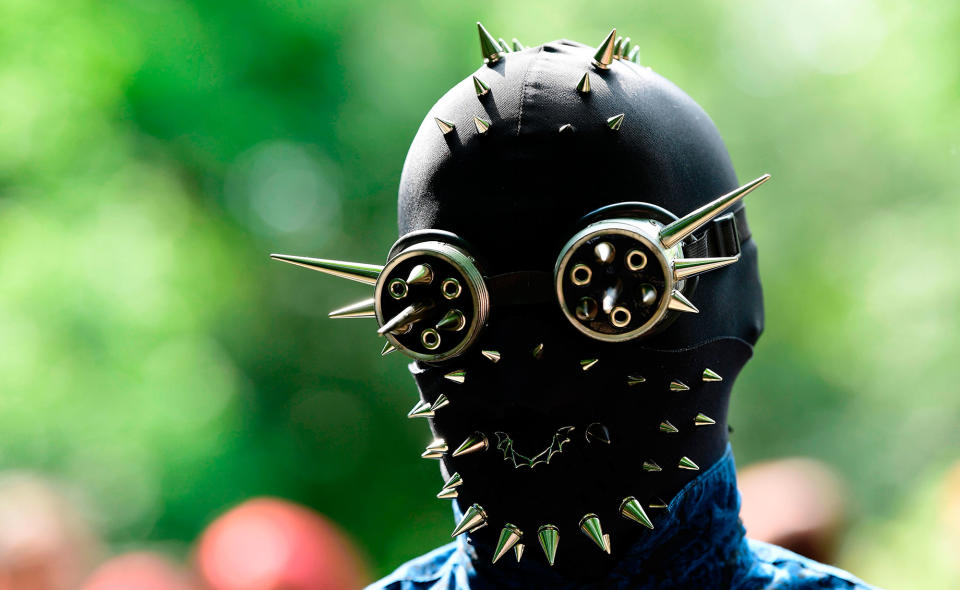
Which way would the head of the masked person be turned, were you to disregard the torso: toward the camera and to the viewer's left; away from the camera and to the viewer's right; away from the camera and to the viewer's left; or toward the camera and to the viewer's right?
toward the camera and to the viewer's left

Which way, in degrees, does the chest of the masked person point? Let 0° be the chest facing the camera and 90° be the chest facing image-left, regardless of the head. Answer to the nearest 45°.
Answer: approximately 45°
